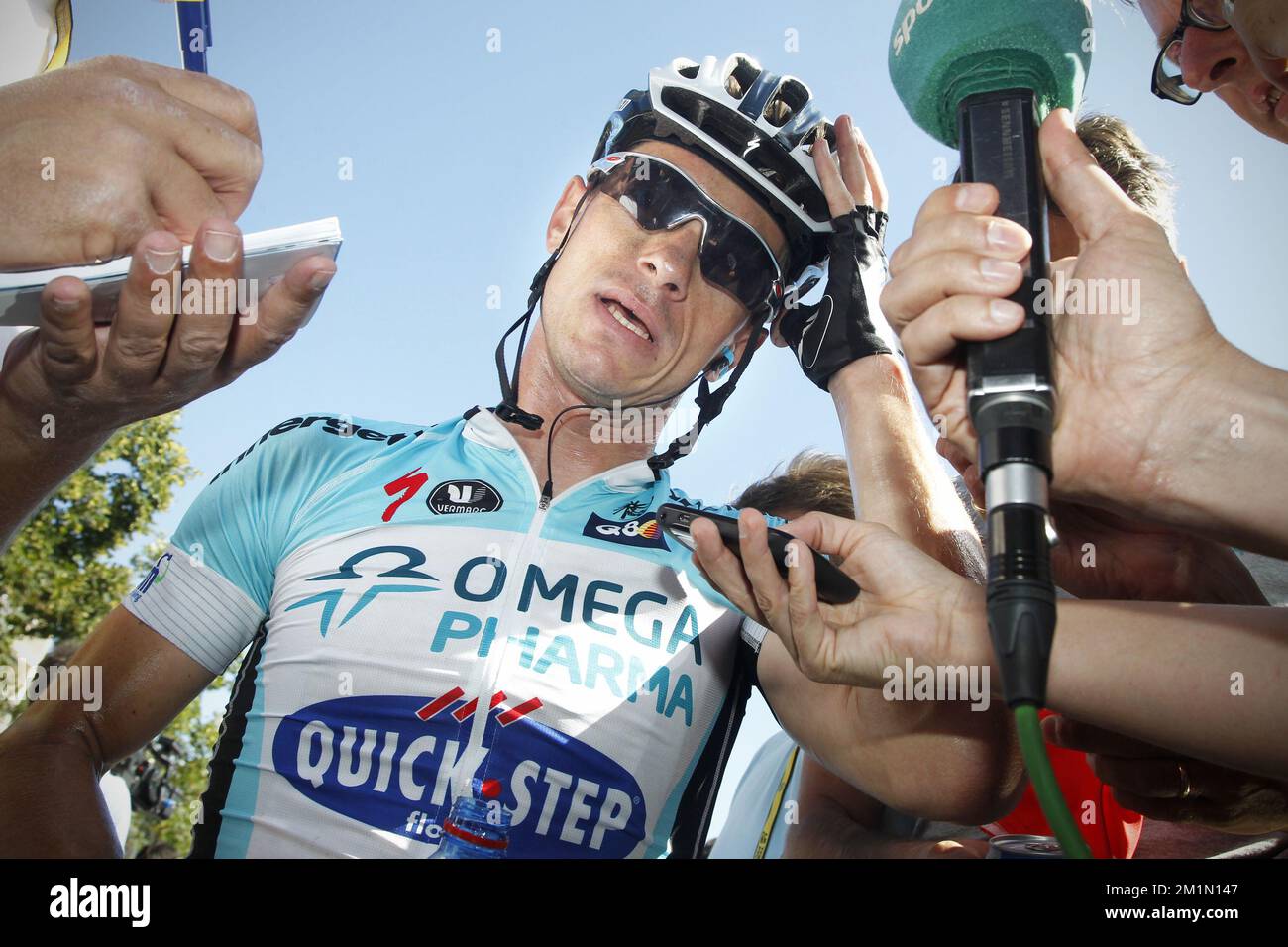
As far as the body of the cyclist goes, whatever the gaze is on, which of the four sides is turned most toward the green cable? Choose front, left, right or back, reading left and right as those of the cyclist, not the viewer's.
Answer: front

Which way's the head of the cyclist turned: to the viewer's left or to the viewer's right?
to the viewer's right

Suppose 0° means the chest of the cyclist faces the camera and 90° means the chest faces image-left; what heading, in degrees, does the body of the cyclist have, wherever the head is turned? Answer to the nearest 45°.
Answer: approximately 0°
